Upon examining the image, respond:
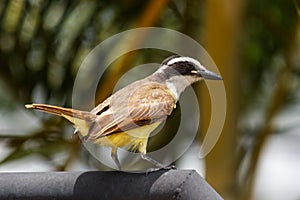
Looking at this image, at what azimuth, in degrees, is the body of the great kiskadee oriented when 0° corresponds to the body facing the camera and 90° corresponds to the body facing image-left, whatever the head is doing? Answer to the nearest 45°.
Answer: approximately 270°
